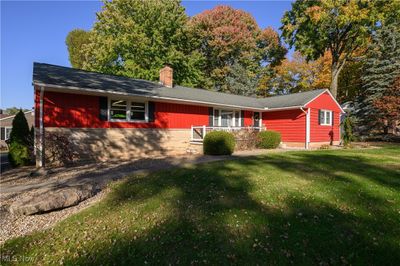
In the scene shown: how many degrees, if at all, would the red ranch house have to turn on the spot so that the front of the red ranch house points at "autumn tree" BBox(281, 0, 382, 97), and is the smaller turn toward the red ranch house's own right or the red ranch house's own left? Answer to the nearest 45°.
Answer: approximately 90° to the red ranch house's own left

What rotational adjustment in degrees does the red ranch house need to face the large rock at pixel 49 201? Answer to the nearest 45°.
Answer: approximately 45° to its right

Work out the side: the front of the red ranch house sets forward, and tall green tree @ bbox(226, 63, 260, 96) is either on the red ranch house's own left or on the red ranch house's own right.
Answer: on the red ranch house's own left

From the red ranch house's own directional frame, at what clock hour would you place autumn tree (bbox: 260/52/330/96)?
The autumn tree is roughly at 9 o'clock from the red ranch house.

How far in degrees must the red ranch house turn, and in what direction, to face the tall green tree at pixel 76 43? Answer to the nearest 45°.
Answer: approximately 180°

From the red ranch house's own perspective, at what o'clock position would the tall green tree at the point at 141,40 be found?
The tall green tree is roughly at 7 o'clock from the red ranch house.

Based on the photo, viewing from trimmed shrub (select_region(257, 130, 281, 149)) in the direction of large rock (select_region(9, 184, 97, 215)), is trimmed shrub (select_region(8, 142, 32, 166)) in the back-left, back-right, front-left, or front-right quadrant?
front-right

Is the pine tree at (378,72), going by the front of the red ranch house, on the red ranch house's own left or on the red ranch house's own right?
on the red ranch house's own left

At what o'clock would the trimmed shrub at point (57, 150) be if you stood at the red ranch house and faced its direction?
The trimmed shrub is roughly at 3 o'clock from the red ranch house.

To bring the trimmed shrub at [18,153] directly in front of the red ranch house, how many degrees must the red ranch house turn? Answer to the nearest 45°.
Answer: approximately 90° to its right

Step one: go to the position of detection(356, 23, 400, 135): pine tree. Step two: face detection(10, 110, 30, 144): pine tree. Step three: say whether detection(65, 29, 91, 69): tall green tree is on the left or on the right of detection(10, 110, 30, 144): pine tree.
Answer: right

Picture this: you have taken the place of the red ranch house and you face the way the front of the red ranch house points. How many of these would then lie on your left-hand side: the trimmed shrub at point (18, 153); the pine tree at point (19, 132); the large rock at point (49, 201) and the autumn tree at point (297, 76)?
1

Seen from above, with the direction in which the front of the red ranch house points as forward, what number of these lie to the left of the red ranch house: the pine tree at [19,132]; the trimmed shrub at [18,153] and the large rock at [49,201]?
0

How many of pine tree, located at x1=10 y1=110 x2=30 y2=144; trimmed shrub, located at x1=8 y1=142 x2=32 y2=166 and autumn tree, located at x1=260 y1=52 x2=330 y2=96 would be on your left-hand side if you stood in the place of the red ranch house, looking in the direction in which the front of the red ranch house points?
1
